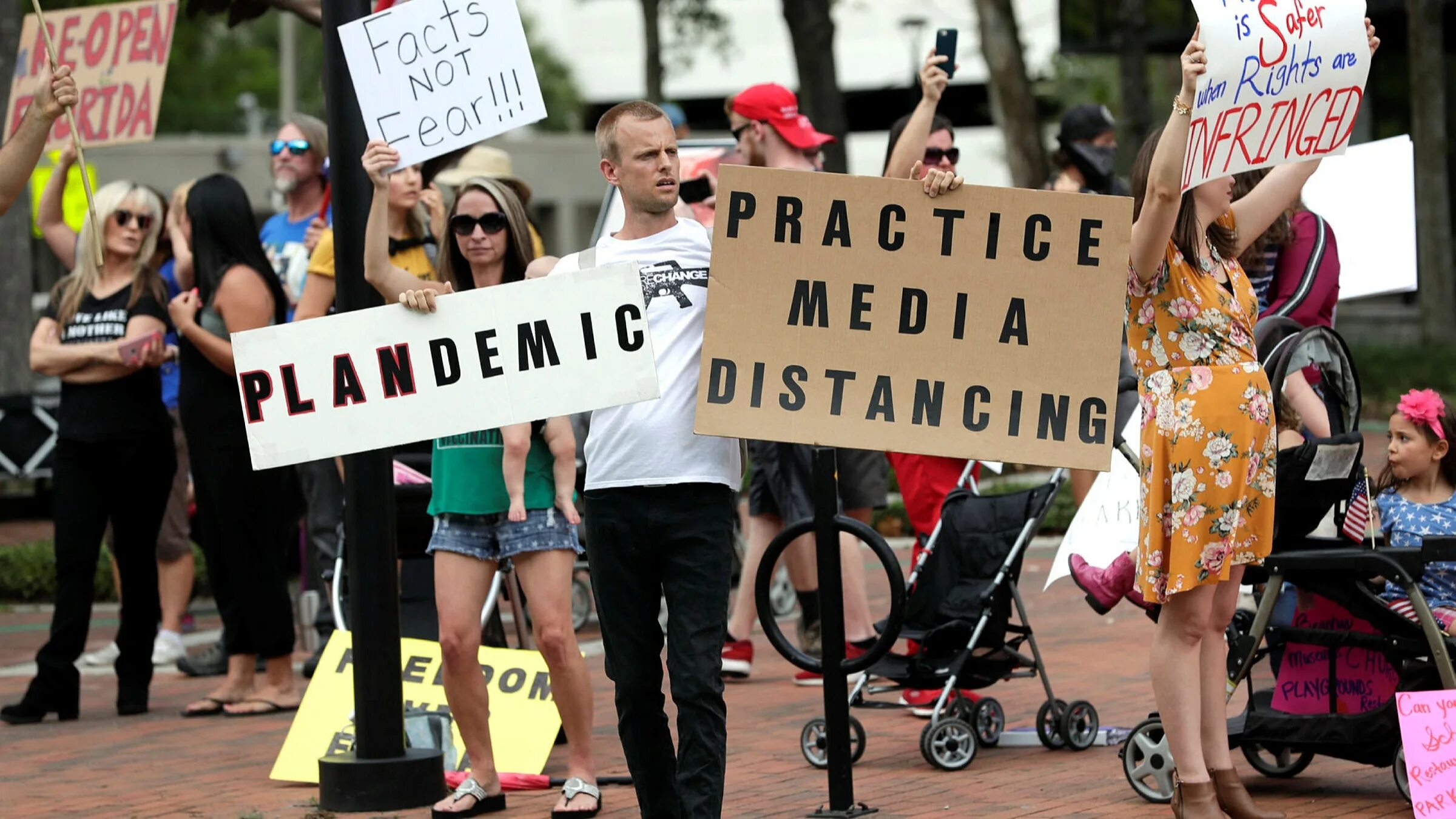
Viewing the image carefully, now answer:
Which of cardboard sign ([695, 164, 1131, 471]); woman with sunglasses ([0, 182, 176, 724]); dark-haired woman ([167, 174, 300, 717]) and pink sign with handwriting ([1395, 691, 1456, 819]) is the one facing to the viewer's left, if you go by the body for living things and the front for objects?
the dark-haired woman

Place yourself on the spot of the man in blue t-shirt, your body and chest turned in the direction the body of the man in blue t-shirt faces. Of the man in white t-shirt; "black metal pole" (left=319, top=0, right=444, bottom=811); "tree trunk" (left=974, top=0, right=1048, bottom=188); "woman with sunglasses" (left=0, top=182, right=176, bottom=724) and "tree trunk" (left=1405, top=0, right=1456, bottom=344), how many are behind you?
2

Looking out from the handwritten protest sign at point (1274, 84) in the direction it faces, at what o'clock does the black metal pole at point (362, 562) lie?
The black metal pole is roughly at 3 o'clock from the handwritten protest sign.

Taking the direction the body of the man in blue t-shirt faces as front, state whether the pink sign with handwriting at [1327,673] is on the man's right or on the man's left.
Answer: on the man's left

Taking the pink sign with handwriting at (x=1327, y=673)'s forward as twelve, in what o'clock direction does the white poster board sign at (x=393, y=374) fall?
The white poster board sign is roughly at 2 o'clock from the pink sign with handwriting.

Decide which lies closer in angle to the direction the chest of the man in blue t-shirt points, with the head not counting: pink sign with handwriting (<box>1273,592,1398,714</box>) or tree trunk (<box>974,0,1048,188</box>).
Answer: the pink sign with handwriting

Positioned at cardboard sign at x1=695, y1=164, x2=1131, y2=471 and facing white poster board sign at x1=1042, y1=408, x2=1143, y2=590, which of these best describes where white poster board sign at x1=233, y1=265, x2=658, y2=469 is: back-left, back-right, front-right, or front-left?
back-left

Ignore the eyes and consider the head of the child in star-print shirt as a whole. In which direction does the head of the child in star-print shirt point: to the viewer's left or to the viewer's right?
to the viewer's left

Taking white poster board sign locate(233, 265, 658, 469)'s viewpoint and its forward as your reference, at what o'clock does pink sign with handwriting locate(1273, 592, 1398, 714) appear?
The pink sign with handwriting is roughly at 9 o'clock from the white poster board sign.

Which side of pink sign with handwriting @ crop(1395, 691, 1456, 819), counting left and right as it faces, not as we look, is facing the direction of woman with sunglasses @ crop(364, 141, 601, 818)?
right

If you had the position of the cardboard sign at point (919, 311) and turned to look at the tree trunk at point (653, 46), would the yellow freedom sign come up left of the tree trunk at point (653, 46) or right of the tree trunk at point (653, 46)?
left

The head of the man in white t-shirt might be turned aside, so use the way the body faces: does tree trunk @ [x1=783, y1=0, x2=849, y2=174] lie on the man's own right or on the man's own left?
on the man's own left
